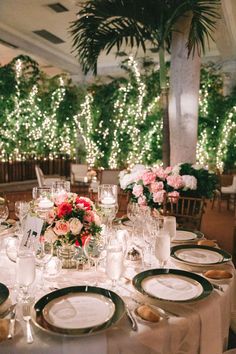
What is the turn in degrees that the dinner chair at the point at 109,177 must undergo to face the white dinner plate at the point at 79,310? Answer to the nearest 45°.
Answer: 0° — it already faces it

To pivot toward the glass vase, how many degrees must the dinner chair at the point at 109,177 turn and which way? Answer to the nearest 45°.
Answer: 0° — it already faces it

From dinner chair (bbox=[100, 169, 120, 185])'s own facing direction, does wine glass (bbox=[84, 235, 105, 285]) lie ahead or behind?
ahead

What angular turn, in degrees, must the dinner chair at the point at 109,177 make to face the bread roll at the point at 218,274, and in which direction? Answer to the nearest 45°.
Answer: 0° — it already faces it

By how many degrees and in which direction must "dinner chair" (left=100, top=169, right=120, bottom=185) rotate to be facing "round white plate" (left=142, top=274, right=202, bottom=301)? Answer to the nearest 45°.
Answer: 0° — it already faces it

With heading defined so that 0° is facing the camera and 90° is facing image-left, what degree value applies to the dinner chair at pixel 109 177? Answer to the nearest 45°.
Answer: approximately 0°

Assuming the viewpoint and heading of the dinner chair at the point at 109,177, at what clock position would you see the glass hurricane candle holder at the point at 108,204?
The glass hurricane candle holder is roughly at 12 o'clock from the dinner chair.

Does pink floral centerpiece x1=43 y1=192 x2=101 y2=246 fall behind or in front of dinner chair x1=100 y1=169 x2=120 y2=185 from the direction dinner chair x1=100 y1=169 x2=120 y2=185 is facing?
in front

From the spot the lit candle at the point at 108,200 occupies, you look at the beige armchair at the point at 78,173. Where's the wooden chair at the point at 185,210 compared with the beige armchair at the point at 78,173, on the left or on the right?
right

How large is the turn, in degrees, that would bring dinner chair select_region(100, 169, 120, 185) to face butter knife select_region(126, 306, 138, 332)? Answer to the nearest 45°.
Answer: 0° — it already faces it

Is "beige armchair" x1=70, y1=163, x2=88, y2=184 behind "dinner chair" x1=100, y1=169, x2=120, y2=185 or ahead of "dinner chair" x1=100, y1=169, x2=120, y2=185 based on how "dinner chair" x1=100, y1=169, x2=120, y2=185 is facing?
behind

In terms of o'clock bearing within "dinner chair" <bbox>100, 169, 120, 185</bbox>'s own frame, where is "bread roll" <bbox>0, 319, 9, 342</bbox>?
The bread roll is roughly at 12 o'clock from the dinner chair.

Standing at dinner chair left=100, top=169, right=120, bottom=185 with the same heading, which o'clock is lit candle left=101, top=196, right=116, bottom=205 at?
The lit candle is roughly at 12 o'clock from the dinner chair.
